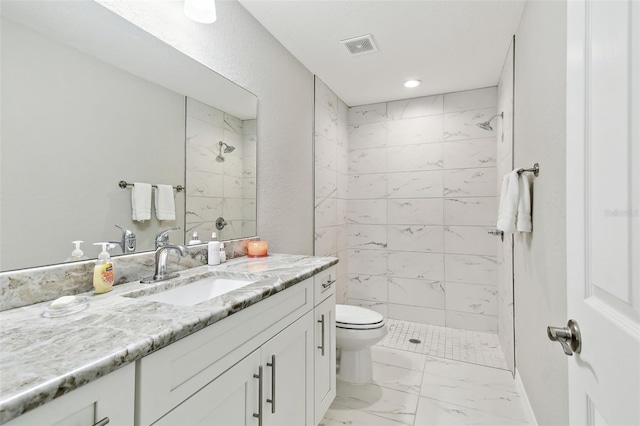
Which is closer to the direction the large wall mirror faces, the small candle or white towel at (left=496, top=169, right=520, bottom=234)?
the white towel

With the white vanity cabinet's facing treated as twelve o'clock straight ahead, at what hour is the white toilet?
The white toilet is roughly at 9 o'clock from the white vanity cabinet.

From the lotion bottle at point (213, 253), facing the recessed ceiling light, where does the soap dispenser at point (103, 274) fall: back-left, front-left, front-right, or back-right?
back-right

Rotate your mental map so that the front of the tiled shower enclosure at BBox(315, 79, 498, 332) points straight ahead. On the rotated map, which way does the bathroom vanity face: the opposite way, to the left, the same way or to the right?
to the left

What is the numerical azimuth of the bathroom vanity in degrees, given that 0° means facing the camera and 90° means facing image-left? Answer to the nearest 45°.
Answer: approximately 315°

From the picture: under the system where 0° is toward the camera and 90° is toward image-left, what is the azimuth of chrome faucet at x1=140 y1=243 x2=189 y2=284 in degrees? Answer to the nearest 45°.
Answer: approximately 315°

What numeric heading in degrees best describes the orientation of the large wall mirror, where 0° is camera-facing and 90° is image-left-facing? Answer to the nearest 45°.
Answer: approximately 315°
